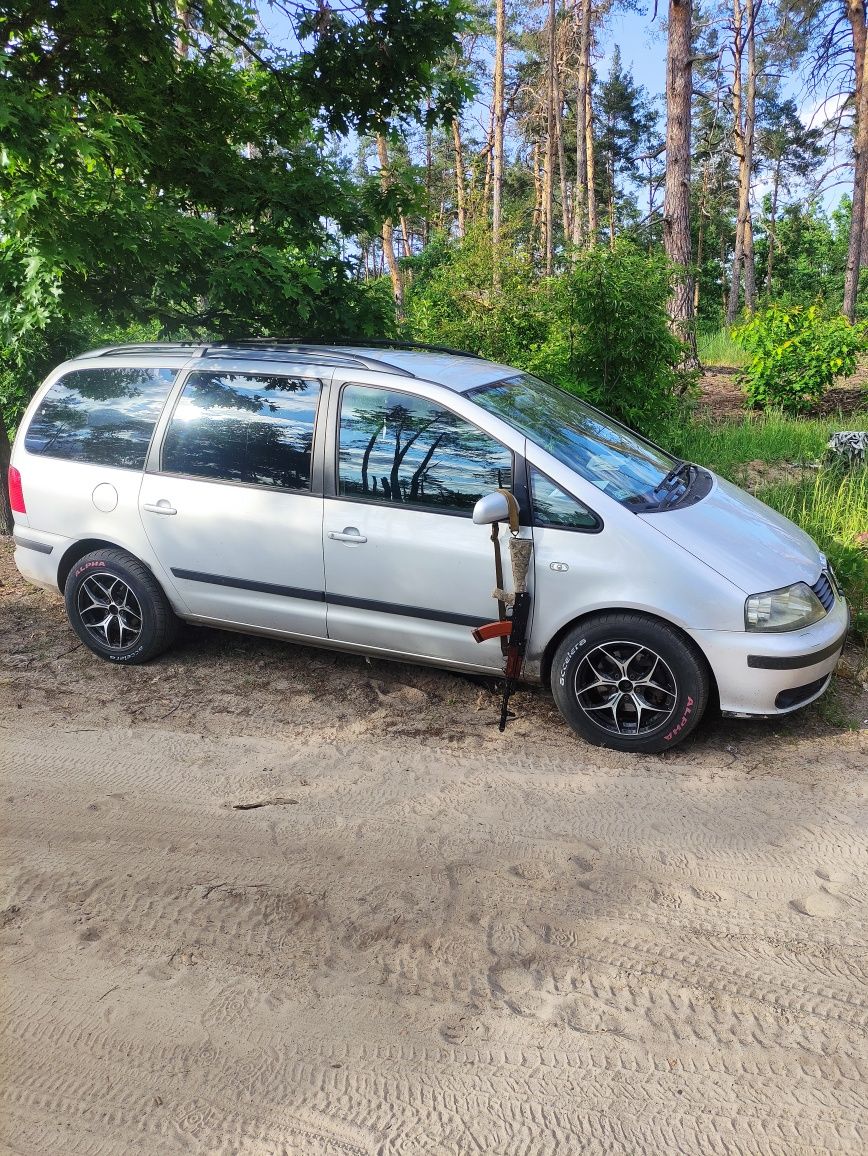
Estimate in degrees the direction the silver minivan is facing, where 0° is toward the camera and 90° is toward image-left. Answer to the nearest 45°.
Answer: approximately 315°

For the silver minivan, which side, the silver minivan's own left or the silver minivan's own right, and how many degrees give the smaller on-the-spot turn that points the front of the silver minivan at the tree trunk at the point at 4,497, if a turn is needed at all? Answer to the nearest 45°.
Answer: approximately 180°
